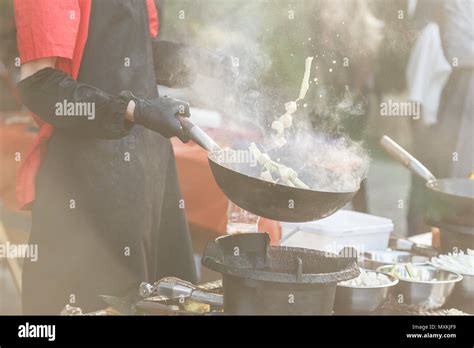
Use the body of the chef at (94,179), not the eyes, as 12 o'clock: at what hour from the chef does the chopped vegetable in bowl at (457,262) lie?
The chopped vegetable in bowl is roughly at 11 o'clock from the chef.

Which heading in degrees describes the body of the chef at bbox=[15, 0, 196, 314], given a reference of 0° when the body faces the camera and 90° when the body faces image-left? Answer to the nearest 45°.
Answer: approximately 315°

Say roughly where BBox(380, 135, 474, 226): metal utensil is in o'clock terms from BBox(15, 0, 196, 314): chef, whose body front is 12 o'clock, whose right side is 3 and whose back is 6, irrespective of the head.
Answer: The metal utensil is roughly at 11 o'clock from the chef.

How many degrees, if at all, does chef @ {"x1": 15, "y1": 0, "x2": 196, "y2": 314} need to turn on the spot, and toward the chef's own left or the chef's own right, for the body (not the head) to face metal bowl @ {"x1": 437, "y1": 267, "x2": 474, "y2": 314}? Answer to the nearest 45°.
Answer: approximately 45° to the chef's own left

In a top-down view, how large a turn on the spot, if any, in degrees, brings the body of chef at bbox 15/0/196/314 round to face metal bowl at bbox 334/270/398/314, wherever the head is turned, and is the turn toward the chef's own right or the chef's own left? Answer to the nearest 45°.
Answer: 0° — they already face it
